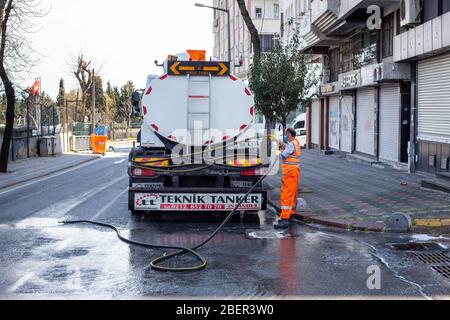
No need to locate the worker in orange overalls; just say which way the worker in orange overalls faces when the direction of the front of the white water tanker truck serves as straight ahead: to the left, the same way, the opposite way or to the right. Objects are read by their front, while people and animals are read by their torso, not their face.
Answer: to the left

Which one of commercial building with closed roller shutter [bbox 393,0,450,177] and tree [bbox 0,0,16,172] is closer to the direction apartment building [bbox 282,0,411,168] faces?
the tree

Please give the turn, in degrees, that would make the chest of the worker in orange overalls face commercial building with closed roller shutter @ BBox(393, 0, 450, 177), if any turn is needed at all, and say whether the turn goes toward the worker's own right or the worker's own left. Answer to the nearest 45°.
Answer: approximately 135° to the worker's own right

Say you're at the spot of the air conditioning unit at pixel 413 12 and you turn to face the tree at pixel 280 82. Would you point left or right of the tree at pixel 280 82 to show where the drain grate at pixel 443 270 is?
left

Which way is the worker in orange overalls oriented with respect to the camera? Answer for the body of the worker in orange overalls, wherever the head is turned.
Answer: to the viewer's left

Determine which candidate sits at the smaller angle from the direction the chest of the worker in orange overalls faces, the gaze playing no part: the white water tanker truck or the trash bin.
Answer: the white water tanker truck

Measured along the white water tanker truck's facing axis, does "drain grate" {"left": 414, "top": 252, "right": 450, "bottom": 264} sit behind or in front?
behind

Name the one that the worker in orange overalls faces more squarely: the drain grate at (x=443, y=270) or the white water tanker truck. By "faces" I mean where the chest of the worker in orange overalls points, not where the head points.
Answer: the white water tanker truck

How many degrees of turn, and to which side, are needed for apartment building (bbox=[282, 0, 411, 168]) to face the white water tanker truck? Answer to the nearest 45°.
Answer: approximately 45° to its left

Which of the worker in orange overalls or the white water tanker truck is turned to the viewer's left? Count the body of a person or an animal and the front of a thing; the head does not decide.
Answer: the worker in orange overalls

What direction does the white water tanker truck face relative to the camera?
away from the camera
